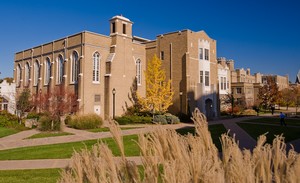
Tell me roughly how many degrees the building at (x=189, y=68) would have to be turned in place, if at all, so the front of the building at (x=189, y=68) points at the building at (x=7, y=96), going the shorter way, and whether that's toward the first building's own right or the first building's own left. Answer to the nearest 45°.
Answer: approximately 135° to the first building's own right

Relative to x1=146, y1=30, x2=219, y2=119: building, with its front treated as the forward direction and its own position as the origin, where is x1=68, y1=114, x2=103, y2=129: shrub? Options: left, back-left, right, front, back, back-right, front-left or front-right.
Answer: right

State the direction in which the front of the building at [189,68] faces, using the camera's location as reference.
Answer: facing the viewer and to the right of the viewer

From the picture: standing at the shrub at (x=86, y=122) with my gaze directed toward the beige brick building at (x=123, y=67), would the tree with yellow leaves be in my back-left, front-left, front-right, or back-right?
front-right

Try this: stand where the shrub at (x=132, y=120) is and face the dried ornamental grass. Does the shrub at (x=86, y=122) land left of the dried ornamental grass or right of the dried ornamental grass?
right

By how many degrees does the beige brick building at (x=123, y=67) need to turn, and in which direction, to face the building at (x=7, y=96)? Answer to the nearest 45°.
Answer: approximately 135° to its right

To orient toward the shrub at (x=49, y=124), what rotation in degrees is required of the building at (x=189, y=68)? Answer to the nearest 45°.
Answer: approximately 90° to its right

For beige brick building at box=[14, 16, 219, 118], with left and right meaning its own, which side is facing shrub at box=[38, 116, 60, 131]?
right

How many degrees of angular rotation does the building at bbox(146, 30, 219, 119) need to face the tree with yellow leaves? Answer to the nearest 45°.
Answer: approximately 90° to its right

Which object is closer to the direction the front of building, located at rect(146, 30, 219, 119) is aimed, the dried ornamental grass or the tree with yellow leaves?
the dried ornamental grass
